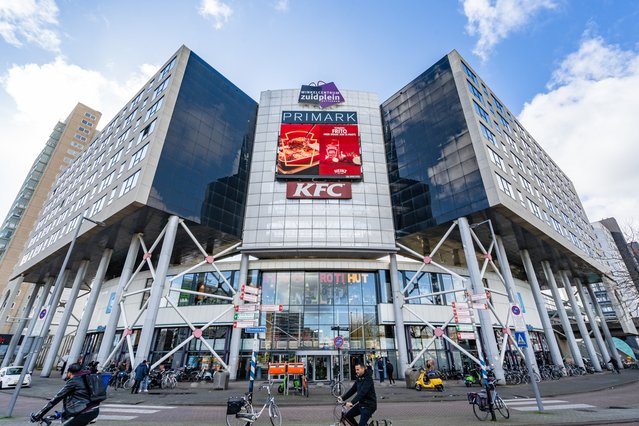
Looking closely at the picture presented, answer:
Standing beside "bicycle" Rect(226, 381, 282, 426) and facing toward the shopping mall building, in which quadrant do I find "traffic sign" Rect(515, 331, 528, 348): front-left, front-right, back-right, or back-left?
front-right

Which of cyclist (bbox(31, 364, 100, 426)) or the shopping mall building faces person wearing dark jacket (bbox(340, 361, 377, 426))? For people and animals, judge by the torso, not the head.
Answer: the shopping mall building

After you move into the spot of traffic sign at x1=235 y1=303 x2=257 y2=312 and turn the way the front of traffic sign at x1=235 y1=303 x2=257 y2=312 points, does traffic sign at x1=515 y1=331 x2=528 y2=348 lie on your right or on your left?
on your left

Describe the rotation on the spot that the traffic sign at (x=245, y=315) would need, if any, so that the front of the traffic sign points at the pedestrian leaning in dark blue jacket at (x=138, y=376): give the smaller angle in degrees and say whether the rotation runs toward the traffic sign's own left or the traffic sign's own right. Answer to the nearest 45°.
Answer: approximately 135° to the traffic sign's own right

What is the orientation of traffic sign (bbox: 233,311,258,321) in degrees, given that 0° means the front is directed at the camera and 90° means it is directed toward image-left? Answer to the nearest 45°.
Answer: approximately 0°

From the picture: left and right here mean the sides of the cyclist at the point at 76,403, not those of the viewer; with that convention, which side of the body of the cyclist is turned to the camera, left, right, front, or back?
left

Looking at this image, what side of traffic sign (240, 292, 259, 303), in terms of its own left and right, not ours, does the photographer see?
front

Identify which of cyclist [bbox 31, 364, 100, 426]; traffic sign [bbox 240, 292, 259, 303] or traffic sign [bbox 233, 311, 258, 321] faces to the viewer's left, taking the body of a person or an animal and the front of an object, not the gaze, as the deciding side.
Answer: the cyclist

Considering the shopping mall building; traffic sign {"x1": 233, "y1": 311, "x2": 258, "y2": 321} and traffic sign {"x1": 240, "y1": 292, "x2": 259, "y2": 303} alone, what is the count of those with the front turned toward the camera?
3

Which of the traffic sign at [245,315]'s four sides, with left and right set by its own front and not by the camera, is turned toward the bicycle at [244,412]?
front

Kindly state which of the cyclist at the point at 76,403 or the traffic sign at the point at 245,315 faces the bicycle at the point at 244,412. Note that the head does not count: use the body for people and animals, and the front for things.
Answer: the traffic sign

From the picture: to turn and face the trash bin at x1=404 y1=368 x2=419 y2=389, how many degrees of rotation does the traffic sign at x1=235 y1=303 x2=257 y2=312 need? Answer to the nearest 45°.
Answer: approximately 135° to its left
